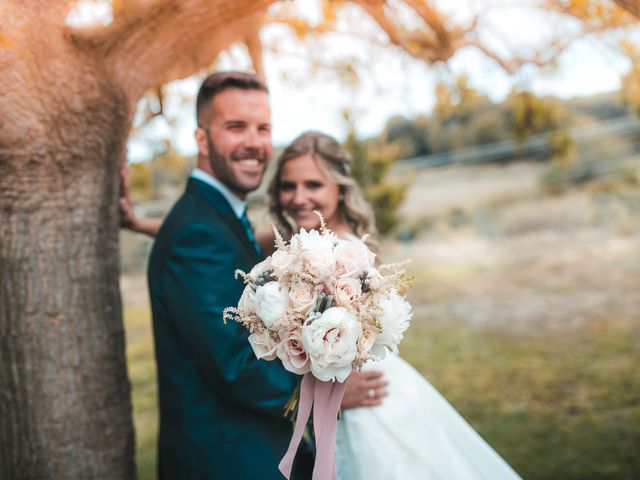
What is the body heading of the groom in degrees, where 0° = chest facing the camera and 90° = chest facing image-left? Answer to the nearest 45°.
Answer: approximately 270°

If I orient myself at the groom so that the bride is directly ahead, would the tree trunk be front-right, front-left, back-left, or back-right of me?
back-left

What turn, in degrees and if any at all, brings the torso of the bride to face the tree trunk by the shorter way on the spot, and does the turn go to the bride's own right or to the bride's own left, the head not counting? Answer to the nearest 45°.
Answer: approximately 45° to the bride's own right

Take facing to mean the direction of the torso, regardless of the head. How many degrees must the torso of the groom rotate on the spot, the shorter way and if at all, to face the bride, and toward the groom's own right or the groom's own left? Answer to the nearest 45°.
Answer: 0° — they already face them

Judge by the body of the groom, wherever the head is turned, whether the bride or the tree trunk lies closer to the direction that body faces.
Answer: the bride

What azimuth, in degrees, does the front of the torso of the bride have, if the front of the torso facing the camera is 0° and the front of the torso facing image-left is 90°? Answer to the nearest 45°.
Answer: approximately 45°

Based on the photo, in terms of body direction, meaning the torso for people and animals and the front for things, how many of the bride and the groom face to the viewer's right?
1
